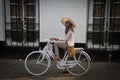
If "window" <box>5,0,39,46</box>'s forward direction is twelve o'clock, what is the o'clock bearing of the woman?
The woman is roughly at 11 o'clock from the window.

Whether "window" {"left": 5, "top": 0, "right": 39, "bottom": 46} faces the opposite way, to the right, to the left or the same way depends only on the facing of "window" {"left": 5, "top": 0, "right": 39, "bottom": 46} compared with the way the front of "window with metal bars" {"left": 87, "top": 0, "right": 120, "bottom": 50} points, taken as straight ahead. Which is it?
the same way

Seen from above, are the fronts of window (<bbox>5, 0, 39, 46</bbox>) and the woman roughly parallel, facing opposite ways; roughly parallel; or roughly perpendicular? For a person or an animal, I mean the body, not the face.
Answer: roughly perpendicular

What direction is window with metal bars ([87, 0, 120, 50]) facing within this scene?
toward the camera

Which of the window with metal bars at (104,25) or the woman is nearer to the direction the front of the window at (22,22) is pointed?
the woman

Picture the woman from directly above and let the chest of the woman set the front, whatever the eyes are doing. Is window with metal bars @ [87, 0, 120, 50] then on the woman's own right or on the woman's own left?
on the woman's own right

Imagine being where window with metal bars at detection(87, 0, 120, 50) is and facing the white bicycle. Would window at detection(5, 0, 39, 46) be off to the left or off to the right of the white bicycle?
right

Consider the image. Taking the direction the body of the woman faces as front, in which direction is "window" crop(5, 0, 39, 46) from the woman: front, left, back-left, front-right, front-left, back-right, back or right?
front-right

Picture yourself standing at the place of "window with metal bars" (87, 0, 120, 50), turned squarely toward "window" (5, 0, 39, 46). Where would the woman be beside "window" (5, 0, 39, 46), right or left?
left

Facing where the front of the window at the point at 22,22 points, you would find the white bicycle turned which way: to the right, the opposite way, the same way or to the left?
to the right

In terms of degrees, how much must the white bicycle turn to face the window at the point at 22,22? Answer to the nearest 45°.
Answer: approximately 45° to its right

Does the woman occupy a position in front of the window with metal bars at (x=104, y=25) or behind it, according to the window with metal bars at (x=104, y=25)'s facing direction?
in front

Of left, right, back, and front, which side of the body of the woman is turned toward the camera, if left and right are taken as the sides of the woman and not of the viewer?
left

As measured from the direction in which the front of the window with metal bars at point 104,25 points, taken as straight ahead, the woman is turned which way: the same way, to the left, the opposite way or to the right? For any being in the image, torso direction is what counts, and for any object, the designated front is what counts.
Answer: to the right

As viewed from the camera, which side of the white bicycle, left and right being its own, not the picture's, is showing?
left

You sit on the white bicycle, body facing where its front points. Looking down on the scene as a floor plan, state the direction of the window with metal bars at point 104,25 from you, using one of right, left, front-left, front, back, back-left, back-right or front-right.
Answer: back-right

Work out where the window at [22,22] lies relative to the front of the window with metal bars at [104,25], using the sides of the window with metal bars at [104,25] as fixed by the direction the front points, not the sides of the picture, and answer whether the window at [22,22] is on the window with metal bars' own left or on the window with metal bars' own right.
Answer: on the window with metal bars' own right

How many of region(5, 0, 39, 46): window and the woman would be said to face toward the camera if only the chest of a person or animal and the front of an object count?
1
